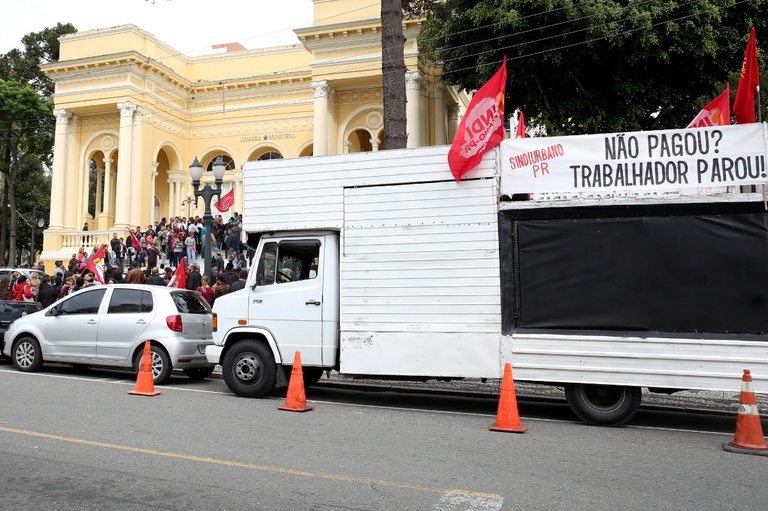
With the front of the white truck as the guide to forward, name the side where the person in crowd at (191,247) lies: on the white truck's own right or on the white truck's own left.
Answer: on the white truck's own right

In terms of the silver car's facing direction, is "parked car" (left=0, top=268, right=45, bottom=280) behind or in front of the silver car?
in front

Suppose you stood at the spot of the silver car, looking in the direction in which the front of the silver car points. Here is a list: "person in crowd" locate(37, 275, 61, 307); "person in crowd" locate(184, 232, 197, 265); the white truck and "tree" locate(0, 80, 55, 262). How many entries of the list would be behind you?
1

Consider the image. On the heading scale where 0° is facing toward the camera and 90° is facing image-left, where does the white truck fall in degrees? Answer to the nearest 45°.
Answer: approximately 90°

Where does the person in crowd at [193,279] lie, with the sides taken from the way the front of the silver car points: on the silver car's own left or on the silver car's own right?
on the silver car's own right

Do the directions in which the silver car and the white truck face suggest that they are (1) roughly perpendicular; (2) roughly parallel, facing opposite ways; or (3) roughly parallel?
roughly parallel

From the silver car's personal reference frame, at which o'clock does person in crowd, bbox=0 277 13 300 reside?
The person in crowd is roughly at 1 o'clock from the silver car.

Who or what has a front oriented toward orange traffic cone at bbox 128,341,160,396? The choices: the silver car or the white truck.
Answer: the white truck

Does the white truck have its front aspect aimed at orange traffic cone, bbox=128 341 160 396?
yes

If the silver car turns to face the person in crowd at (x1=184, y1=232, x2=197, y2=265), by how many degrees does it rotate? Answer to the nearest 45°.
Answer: approximately 45° to its right

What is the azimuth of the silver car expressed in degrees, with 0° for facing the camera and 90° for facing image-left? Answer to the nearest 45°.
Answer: approximately 135°

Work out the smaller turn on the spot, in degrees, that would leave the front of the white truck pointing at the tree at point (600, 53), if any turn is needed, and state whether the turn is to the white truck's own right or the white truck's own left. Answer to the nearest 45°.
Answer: approximately 90° to the white truck's own right

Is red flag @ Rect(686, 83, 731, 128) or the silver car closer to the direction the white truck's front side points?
the silver car

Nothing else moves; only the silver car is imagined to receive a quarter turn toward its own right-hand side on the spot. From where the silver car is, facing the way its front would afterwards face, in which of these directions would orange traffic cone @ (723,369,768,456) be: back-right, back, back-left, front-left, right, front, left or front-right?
right

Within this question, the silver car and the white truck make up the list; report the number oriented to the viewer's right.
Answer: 0

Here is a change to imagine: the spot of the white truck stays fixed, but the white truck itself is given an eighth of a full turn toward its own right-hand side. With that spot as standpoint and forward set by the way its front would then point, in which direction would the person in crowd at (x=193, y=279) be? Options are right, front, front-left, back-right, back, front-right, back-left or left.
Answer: front

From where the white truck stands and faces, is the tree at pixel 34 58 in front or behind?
in front
